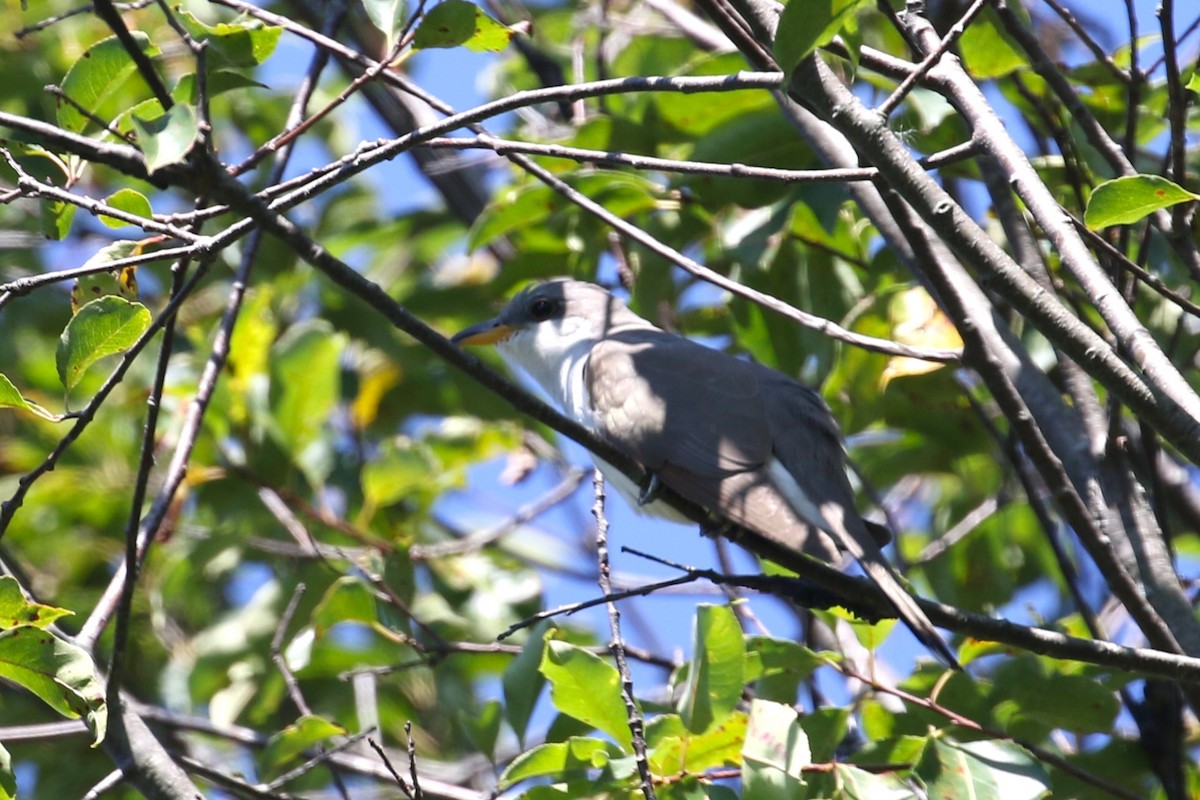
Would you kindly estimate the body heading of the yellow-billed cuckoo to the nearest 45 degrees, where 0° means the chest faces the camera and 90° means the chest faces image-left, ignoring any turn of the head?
approximately 90°

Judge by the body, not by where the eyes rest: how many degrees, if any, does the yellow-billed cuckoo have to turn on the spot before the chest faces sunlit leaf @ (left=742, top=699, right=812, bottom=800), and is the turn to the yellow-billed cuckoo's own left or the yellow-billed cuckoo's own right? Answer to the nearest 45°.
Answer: approximately 90° to the yellow-billed cuckoo's own left

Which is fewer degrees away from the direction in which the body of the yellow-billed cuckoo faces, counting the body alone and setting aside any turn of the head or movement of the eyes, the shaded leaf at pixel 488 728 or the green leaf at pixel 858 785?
the shaded leaf

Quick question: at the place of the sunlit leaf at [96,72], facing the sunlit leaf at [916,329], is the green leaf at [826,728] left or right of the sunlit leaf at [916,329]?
right

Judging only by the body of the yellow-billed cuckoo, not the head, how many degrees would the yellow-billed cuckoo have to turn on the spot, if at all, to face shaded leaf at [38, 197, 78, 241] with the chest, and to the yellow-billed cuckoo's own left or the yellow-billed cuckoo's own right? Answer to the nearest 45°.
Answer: approximately 45° to the yellow-billed cuckoo's own left

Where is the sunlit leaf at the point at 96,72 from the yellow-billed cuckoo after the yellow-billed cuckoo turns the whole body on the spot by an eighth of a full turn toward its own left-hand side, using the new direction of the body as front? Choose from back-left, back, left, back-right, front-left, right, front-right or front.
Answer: front

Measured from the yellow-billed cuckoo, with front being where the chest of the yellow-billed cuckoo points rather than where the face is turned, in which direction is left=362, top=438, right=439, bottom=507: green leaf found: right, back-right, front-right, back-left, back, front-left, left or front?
front-right

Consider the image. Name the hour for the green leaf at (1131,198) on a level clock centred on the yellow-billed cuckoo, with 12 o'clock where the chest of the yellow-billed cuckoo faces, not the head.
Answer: The green leaf is roughly at 6 o'clock from the yellow-billed cuckoo.

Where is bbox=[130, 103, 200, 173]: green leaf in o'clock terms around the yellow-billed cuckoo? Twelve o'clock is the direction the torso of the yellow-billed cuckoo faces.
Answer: The green leaf is roughly at 12 o'clock from the yellow-billed cuckoo.
